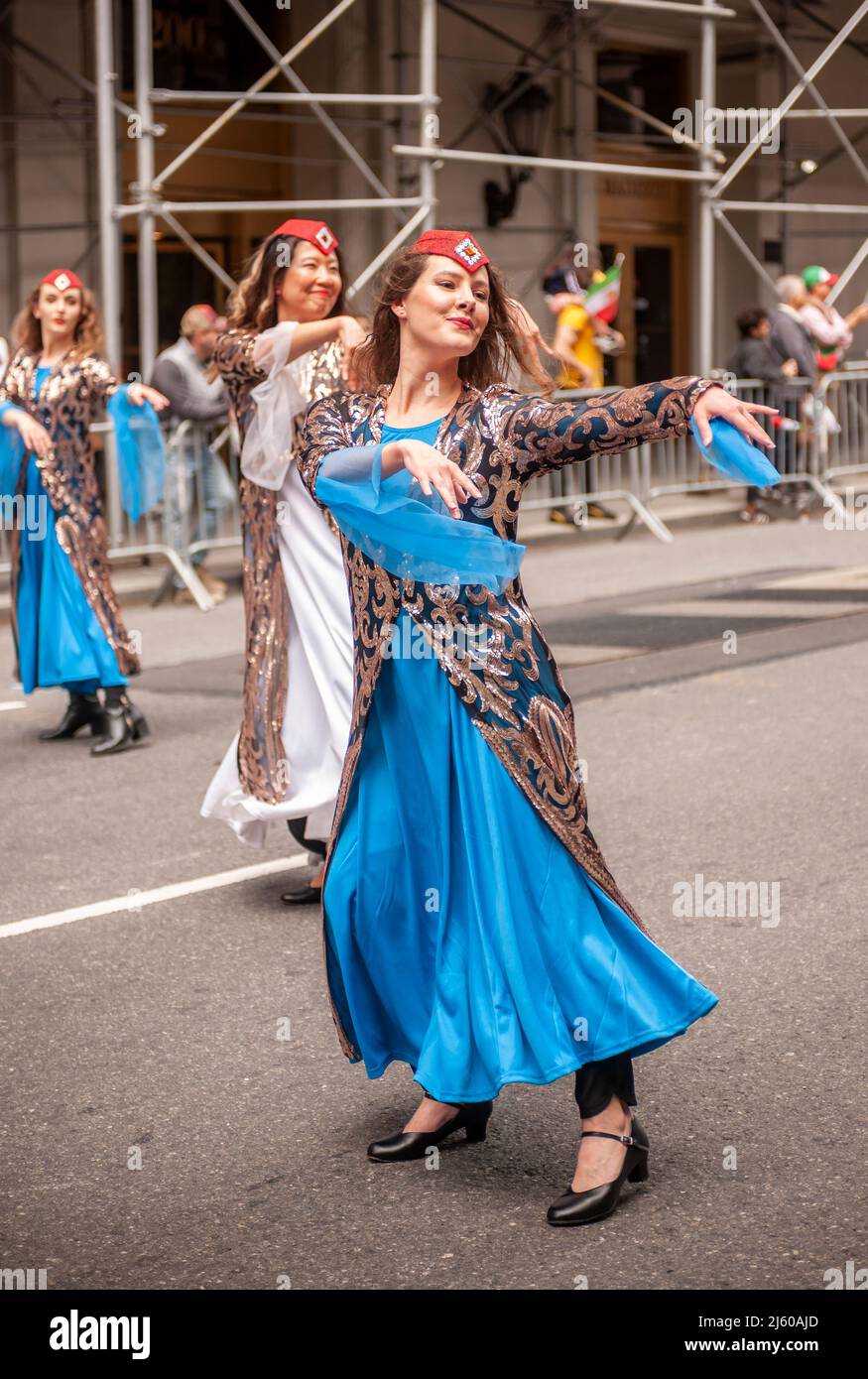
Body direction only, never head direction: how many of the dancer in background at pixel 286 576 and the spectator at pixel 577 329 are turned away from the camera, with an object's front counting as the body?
0

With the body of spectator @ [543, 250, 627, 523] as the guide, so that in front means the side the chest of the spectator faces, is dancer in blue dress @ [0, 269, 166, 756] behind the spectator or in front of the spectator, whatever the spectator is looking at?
in front

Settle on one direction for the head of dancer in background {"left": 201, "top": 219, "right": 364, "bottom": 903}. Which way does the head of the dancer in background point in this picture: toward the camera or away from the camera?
toward the camera

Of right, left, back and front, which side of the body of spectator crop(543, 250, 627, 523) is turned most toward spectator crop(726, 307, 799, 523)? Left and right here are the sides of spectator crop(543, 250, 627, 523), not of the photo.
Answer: left

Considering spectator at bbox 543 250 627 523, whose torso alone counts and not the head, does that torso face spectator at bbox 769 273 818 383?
no

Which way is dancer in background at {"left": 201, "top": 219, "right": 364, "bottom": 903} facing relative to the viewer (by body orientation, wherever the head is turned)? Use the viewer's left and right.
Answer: facing the viewer and to the right of the viewer

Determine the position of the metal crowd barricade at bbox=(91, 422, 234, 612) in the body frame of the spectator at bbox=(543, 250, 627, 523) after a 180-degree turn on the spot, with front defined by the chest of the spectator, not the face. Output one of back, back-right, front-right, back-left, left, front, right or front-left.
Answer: back

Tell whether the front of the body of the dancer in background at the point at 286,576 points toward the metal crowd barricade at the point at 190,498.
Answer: no

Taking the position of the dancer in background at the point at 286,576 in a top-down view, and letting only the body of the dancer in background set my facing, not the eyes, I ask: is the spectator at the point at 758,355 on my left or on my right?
on my left

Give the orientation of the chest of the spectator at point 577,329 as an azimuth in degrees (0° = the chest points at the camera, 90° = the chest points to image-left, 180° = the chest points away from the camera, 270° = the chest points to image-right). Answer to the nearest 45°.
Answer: approximately 45°

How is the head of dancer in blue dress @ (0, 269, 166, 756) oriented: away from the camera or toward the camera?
toward the camera

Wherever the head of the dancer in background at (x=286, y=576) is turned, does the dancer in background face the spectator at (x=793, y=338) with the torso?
no

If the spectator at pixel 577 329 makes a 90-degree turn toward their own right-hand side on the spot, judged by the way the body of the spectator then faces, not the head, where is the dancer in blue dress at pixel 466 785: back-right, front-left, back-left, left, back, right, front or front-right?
back-left
